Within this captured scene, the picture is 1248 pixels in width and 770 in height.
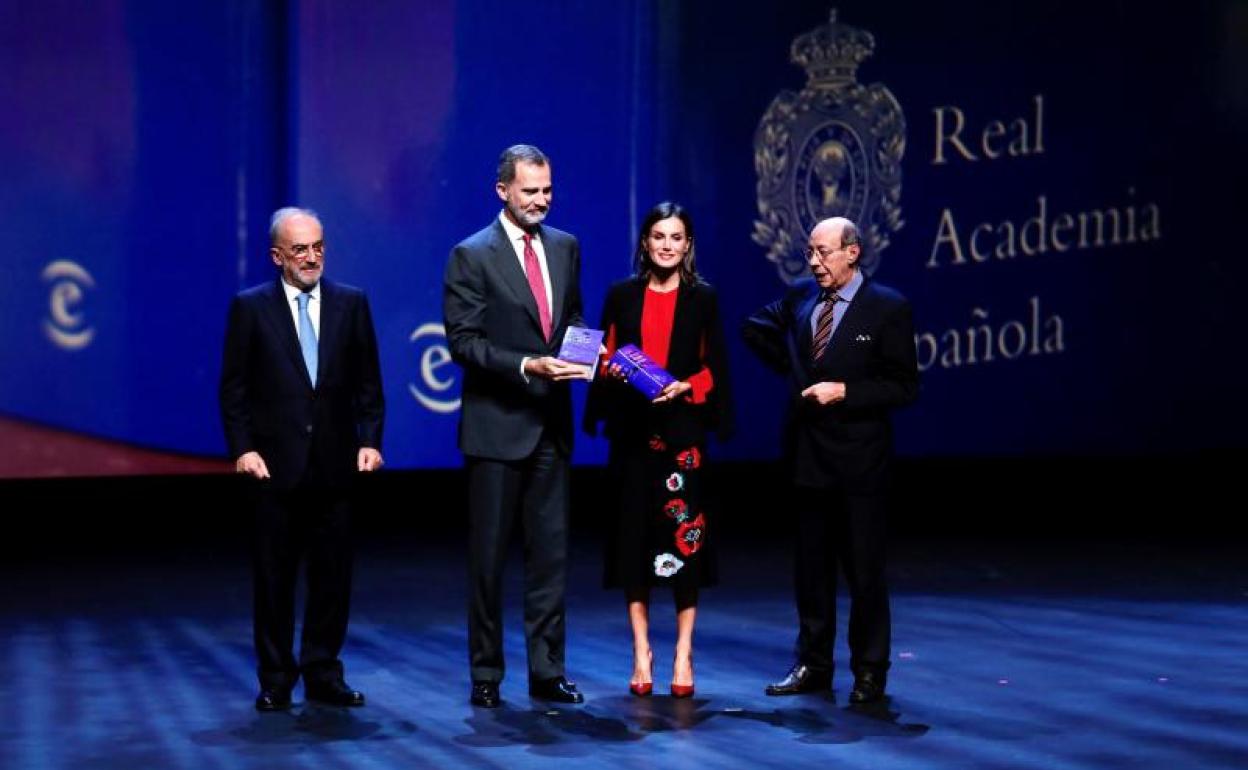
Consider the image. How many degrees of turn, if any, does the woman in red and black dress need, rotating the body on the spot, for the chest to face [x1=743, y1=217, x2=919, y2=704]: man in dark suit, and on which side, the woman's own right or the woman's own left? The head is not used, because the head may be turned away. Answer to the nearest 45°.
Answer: approximately 90° to the woman's own left

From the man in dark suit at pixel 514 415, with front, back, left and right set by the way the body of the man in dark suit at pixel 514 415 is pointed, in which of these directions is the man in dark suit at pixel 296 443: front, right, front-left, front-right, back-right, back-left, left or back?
back-right

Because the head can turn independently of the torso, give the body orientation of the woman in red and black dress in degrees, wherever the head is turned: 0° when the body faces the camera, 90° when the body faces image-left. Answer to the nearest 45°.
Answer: approximately 0°

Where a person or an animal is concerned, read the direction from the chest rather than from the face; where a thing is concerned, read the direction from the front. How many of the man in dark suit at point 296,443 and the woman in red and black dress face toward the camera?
2
